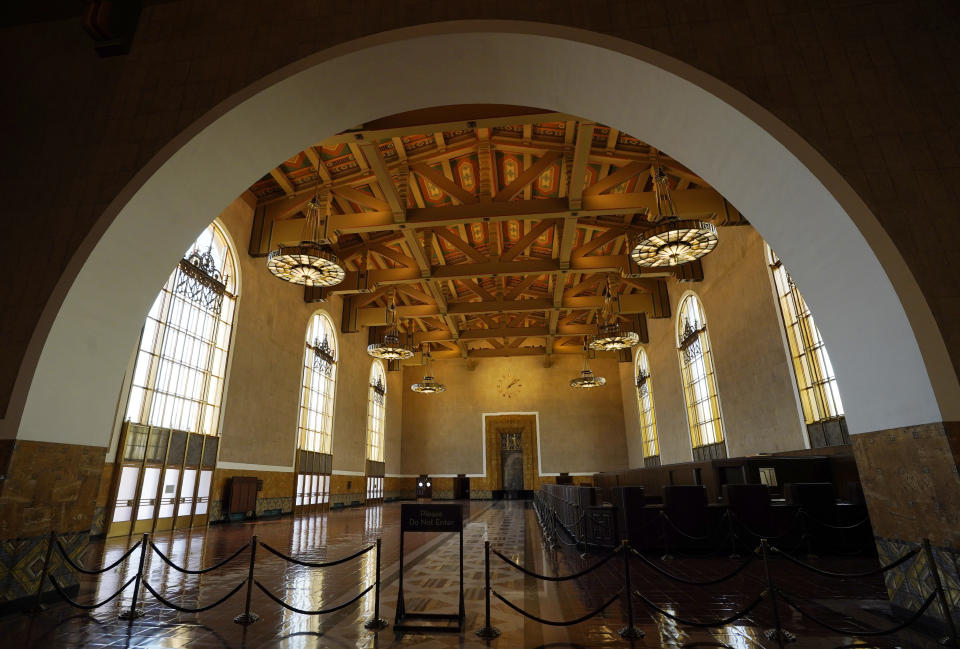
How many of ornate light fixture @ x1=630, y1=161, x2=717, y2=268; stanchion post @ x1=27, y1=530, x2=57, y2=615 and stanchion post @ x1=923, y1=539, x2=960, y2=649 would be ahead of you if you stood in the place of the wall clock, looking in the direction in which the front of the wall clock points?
3

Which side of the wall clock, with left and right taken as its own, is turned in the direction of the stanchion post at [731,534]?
front

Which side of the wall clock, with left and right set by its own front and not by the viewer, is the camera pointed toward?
front

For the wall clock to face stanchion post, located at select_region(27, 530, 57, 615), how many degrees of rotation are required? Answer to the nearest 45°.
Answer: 0° — it already faces it

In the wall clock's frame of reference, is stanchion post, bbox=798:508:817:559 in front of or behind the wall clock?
in front

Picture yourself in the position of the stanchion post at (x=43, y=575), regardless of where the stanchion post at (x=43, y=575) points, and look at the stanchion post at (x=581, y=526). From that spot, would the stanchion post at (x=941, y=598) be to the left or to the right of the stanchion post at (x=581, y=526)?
right

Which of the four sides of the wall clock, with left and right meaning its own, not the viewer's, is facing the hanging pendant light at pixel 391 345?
front

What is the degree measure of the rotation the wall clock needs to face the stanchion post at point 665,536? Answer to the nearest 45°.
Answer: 0° — it already faces it

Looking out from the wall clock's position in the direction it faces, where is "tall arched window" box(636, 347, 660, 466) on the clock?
The tall arched window is roughly at 10 o'clock from the wall clock.

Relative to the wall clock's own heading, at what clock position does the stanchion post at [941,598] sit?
The stanchion post is roughly at 12 o'clock from the wall clock.

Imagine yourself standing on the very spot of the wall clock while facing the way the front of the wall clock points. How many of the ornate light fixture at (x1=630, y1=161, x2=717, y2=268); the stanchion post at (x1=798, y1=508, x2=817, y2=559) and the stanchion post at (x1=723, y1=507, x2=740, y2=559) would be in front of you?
3

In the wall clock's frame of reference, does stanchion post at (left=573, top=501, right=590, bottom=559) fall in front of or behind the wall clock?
in front

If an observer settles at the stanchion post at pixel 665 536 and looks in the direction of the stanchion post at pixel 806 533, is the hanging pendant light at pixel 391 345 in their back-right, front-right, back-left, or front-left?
back-left
